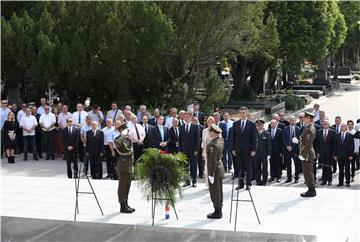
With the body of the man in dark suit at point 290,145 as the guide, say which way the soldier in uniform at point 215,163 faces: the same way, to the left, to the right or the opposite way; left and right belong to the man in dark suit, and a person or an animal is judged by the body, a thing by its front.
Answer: to the right

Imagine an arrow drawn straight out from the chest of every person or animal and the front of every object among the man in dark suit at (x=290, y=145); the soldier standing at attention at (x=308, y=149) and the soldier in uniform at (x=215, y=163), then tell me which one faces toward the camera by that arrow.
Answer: the man in dark suit

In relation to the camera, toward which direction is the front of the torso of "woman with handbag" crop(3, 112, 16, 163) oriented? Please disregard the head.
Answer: toward the camera

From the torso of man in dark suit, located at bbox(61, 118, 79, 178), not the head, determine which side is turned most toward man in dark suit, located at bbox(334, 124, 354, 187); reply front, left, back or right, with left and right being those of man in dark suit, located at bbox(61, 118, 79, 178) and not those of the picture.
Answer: left

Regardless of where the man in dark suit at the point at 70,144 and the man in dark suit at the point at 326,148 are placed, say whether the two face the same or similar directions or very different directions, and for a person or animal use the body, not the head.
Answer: same or similar directions

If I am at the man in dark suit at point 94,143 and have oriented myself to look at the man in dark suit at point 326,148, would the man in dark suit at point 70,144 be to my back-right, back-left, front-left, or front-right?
back-left

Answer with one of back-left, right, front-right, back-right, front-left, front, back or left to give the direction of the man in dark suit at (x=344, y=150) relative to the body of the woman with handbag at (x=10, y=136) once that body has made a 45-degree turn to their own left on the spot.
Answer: front

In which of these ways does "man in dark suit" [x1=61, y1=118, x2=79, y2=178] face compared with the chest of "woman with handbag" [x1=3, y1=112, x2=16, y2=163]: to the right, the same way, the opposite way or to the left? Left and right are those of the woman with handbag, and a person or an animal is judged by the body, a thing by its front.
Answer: the same way

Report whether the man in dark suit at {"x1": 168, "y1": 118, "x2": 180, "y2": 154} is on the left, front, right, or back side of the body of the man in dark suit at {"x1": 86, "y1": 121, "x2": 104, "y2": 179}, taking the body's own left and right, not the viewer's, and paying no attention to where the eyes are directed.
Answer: left

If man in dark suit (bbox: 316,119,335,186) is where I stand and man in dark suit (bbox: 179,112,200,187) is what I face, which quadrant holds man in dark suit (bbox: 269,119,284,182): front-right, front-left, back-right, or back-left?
front-right

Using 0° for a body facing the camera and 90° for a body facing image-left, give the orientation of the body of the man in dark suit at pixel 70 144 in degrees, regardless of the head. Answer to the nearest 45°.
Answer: approximately 0°

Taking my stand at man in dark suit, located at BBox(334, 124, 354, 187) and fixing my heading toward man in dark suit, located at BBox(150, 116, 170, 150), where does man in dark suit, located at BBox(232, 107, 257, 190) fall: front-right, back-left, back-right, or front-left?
front-left

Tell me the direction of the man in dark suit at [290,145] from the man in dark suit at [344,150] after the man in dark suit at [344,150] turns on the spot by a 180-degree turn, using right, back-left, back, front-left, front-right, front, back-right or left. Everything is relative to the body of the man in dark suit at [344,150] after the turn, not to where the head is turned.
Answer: left

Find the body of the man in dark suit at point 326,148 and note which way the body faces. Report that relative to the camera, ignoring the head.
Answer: toward the camera

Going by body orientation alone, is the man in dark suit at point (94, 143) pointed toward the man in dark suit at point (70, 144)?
no

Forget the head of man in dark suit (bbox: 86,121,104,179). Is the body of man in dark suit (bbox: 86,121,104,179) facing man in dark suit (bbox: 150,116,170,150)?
no

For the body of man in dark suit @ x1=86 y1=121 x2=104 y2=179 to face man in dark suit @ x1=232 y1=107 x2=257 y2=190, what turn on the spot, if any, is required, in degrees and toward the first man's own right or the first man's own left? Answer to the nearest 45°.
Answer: approximately 45° to the first man's own left
